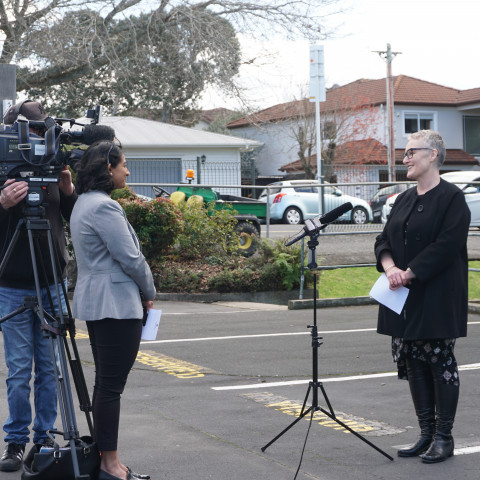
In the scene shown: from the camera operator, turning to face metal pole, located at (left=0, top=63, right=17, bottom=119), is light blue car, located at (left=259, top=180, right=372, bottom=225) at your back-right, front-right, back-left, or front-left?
front-right

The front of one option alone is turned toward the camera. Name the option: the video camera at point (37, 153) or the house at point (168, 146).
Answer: the house

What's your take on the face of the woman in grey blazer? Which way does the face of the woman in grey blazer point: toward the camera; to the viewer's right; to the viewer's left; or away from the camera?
to the viewer's right

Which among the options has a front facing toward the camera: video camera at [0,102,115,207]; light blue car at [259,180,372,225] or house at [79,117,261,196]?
the house

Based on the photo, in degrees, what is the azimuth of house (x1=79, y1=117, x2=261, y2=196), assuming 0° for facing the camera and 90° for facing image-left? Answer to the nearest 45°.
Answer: approximately 0°

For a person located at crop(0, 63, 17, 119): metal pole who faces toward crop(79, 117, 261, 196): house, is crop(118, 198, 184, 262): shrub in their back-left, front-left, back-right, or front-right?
front-right

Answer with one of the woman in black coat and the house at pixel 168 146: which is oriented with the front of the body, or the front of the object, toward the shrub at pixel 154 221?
the house

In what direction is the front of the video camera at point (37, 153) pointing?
to the viewer's right

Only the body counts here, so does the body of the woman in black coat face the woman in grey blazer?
yes

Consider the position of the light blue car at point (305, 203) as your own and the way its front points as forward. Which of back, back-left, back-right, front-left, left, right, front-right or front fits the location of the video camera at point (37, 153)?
right

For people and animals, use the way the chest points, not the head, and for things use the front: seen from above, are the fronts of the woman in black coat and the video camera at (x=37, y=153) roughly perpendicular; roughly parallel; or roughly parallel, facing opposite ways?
roughly parallel, facing opposite ways

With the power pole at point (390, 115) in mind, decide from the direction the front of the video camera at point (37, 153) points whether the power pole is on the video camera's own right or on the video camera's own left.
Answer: on the video camera's own left

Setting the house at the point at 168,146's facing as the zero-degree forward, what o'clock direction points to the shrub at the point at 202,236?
The shrub is roughly at 12 o'clock from the house.

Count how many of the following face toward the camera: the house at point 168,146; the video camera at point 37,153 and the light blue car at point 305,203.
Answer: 1

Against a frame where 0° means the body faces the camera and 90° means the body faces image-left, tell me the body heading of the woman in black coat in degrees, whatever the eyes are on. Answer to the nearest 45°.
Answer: approximately 45°

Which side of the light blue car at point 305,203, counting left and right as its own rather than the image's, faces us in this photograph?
right

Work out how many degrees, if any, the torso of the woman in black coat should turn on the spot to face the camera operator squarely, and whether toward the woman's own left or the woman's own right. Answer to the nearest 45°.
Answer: approximately 45° to the woman's own right

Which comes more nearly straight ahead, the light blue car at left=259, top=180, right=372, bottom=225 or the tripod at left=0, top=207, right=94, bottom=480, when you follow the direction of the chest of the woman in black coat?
the tripod

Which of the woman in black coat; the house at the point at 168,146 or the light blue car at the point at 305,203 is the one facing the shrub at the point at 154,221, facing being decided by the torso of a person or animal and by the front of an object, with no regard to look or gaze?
the house

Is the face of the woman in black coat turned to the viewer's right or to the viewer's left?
to the viewer's left

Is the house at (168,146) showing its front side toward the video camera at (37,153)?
yes

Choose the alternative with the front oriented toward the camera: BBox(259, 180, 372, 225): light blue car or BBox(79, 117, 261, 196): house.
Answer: the house
